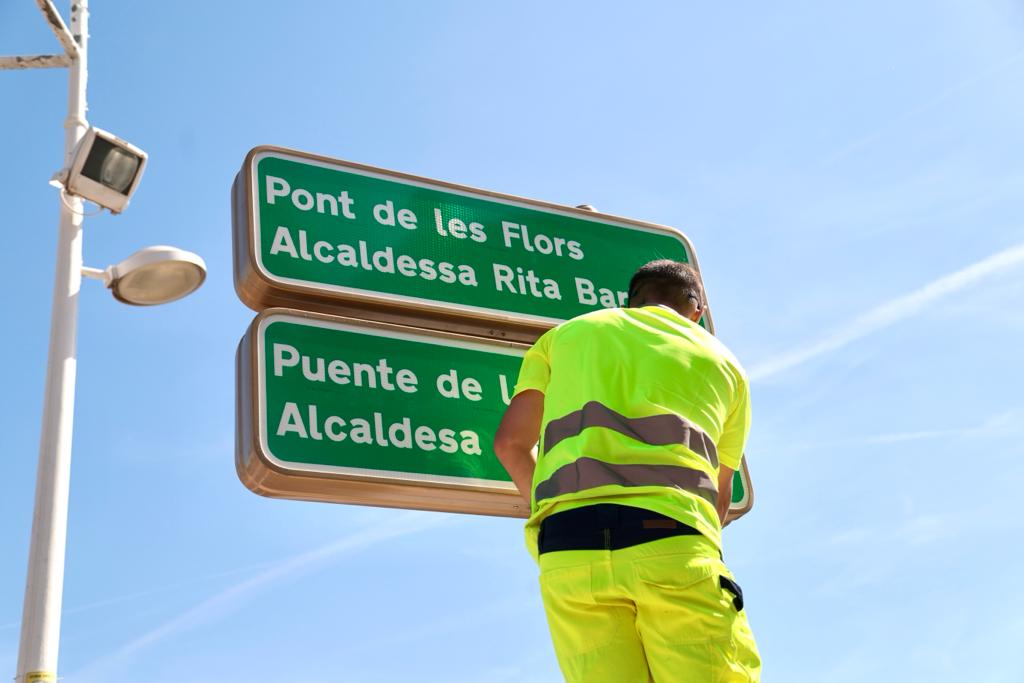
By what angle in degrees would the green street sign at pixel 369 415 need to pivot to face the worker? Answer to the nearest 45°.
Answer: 0° — it already faces them

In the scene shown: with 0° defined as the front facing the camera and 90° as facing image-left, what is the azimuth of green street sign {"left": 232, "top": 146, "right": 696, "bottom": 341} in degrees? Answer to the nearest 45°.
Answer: approximately 315°

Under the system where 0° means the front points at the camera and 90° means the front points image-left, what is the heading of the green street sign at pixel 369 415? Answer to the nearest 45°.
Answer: approximately 315°
